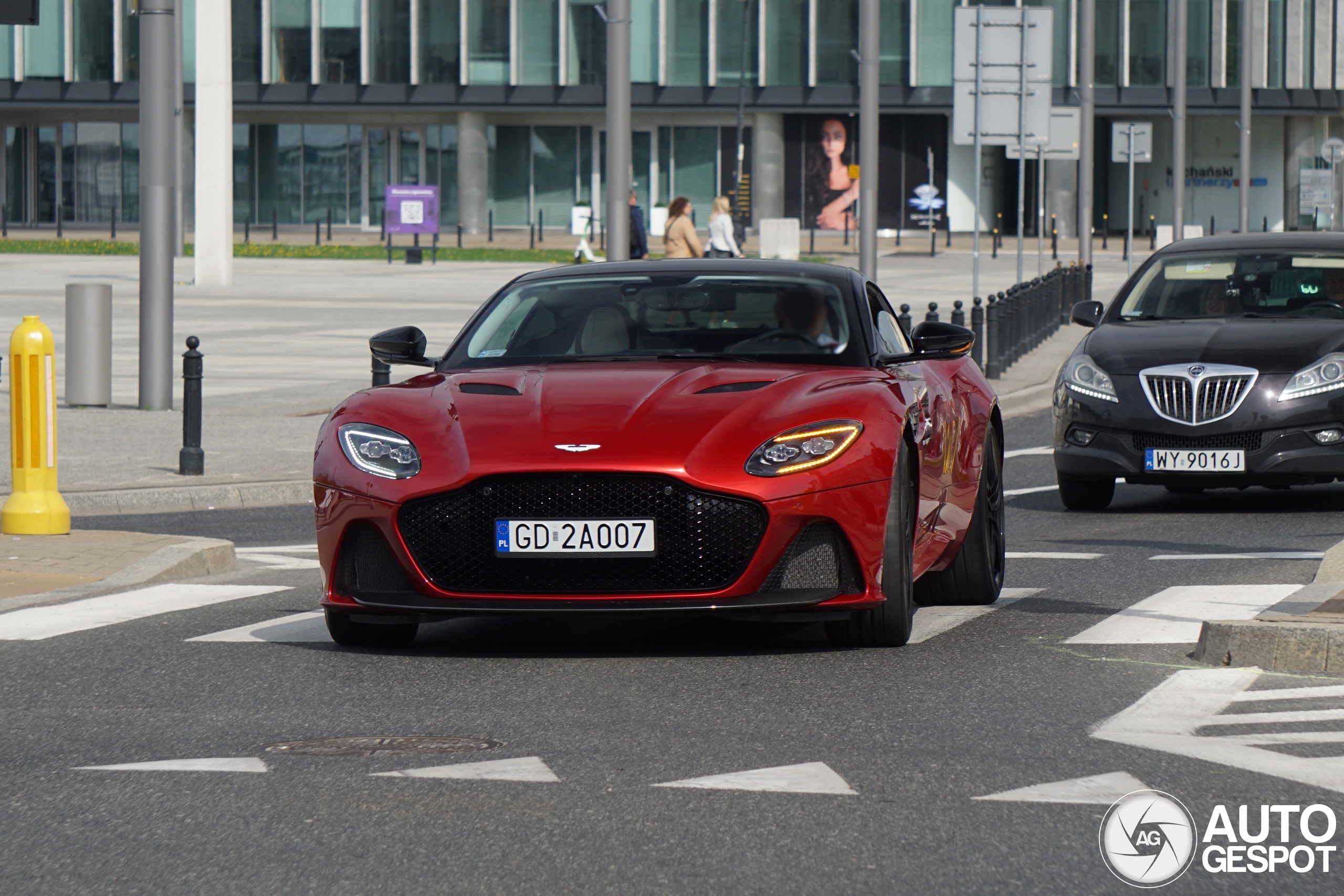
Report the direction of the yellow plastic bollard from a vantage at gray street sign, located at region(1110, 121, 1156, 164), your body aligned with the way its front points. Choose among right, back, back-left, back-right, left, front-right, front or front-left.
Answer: back

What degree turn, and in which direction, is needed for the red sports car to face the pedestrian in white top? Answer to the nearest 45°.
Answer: approximately 180°

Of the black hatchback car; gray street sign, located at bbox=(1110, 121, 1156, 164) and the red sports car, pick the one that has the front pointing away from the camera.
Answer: the gray street sign

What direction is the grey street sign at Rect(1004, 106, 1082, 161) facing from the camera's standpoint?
away from the camera

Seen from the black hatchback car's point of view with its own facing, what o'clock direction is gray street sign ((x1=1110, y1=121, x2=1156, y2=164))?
The gray street sign is roughly at 6 o'clock from the black hatchback car.

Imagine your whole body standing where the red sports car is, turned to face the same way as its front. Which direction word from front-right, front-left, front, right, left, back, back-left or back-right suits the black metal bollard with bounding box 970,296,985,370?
back

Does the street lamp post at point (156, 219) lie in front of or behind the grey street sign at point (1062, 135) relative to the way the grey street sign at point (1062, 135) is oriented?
behind
